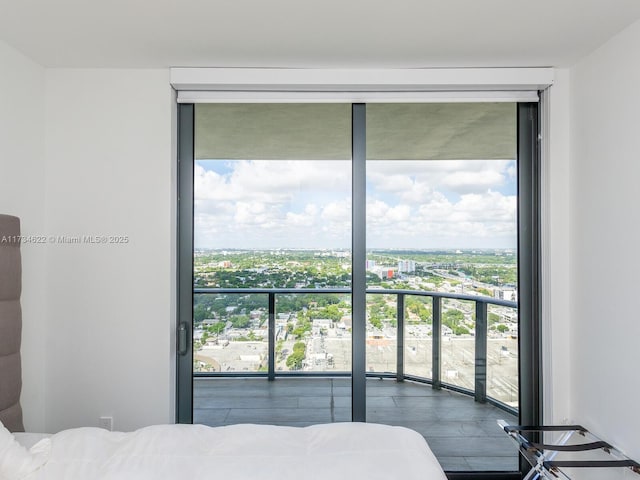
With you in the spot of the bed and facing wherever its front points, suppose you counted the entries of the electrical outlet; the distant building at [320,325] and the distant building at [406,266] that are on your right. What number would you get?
0

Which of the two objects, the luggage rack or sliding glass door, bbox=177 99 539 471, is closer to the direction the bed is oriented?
the luggage rack

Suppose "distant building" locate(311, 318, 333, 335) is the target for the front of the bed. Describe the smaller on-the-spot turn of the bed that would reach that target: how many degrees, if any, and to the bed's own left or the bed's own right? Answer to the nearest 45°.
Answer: approximately 45° to the bed's own left

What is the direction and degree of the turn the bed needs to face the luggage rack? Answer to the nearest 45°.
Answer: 0° — it already faces it

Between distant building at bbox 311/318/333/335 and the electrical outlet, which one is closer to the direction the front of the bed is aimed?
the distant building

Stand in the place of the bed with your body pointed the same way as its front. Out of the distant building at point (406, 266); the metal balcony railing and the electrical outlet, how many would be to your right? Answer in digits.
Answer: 0

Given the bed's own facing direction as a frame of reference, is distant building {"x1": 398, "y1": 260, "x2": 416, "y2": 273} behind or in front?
in front

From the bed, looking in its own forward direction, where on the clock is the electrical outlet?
The electrical outlet is roughly at 8 o'clock from the bed.

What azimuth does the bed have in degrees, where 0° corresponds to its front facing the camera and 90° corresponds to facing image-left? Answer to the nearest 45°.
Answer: approximately 270°

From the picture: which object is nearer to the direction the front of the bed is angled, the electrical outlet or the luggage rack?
the luggage rack

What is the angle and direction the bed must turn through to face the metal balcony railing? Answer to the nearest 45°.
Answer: approximately 45° to its left
